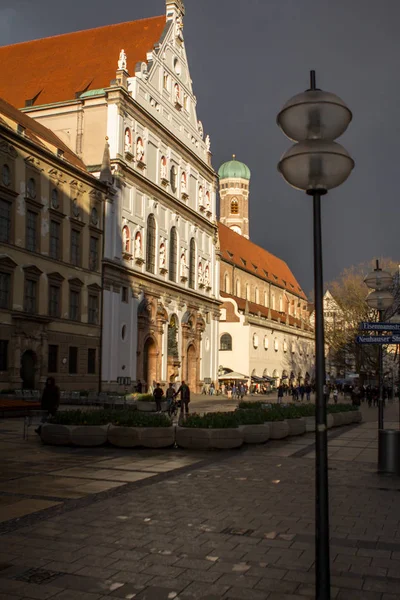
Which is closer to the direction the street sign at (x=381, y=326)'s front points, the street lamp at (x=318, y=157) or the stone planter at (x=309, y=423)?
the street lamp

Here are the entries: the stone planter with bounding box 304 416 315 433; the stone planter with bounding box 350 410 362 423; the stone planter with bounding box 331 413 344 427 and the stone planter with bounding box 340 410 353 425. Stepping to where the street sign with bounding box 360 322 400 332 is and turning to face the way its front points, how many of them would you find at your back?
4

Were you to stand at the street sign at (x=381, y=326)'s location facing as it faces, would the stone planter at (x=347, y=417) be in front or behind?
behind

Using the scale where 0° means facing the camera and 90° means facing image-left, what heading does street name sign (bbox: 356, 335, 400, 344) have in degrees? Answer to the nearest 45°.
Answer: approximately 0°

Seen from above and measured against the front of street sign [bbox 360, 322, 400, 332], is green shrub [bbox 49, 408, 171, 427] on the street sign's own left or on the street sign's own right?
on the street sign's own right

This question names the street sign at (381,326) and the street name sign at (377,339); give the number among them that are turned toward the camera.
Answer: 2

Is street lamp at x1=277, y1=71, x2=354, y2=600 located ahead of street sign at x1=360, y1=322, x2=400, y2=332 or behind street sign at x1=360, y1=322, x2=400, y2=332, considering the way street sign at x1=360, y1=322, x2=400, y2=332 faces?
ahead

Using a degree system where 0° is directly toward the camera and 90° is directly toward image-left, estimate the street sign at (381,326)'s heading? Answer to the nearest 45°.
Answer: approximately 0°

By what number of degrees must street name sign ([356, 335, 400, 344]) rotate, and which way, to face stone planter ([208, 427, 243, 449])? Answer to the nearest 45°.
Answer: approximately 135° to its right

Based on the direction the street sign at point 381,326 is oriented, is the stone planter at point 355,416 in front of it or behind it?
behind

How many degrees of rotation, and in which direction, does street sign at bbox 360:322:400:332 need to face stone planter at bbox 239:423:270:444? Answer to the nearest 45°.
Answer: approximately 135° to its right

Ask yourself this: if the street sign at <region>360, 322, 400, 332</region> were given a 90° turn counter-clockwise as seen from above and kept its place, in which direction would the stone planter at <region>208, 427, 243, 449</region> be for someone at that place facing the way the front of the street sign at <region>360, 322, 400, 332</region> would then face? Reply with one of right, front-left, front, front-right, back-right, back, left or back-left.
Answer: back-left

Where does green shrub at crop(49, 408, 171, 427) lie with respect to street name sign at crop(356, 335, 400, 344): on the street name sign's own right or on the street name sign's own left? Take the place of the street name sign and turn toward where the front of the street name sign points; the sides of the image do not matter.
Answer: on the street name sign's own right
